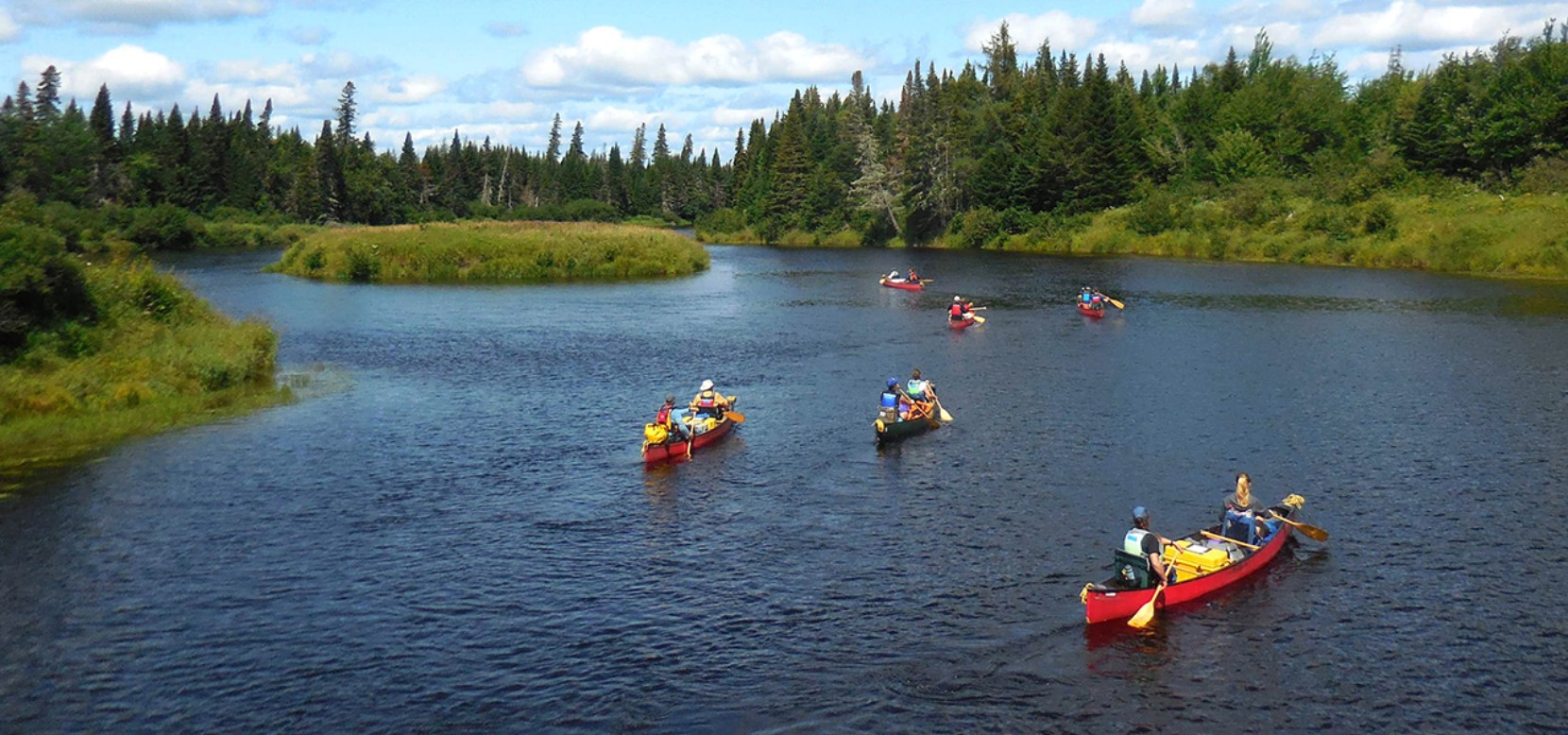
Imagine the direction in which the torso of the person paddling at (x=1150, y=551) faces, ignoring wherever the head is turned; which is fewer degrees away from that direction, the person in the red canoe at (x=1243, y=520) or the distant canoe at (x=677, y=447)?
the person in the red canoe

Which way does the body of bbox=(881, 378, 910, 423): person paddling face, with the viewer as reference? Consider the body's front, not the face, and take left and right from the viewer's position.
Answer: facing away from the viewer and to the right of the viewer

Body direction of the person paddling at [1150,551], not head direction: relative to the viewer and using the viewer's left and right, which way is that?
facing away from the viewer and to the right of the viewer

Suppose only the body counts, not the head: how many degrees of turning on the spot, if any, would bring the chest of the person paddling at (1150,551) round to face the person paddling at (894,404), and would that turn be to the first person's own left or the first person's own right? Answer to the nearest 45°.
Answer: approximately 90° to the first person's own left

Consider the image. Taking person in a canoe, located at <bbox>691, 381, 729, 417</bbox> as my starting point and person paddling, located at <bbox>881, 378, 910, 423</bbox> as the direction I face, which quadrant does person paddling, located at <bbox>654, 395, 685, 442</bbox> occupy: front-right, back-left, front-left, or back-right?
back-right

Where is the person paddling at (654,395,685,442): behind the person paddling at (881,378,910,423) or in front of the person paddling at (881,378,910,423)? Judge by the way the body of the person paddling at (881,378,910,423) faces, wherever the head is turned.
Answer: behind

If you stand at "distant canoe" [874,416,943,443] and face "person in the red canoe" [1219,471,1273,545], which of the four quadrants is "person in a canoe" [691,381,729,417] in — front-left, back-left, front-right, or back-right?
back-right

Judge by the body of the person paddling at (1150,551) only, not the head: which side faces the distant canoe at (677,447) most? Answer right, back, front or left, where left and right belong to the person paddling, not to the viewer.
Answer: left

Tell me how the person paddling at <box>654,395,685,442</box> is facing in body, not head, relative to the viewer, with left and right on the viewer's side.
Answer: facing away from the viewer and to the right of the viewer
